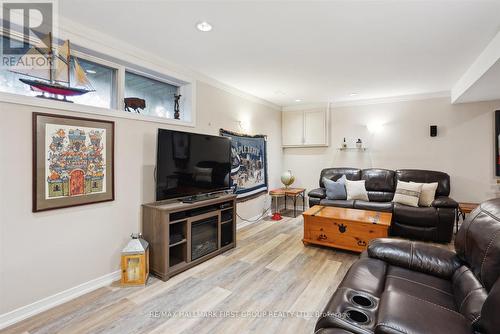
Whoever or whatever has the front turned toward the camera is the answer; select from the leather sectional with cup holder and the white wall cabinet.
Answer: the white wall cabinet

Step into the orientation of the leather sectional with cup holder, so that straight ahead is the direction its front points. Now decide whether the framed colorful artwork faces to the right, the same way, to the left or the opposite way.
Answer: the opposite way

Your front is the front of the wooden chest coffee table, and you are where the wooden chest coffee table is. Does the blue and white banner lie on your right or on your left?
on your right

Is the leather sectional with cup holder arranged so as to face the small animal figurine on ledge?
yes

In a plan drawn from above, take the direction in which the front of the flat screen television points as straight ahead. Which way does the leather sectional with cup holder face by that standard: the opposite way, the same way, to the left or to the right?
the opposite way

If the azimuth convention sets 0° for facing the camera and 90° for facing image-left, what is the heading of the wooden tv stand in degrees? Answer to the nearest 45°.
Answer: approximately 315°

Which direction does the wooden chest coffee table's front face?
toward the camera

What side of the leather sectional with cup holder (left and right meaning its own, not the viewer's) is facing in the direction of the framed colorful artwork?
front

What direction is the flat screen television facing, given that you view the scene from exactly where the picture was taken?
facing the viewer and to the right of the viewer

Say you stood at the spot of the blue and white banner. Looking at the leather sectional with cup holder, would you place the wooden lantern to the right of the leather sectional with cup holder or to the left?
right

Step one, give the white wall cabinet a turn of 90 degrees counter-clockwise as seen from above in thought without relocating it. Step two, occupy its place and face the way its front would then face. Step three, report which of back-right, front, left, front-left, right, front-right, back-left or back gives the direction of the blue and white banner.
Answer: back-right

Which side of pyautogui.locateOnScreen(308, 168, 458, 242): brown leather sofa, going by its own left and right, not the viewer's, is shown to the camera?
front

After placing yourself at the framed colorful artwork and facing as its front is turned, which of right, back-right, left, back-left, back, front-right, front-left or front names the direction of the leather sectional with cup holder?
front

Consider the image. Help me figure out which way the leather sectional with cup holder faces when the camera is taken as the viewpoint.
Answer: facing to the left of the viewer

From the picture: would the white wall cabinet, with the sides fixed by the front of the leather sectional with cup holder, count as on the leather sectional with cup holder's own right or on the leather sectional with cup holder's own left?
on the leather sectional with cup holder's own right

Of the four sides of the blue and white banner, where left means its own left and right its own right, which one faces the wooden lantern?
right

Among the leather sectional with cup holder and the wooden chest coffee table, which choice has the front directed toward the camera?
the wooden chest coffee table

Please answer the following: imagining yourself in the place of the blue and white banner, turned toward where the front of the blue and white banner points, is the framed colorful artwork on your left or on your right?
on your right

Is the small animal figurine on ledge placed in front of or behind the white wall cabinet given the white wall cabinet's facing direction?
in front

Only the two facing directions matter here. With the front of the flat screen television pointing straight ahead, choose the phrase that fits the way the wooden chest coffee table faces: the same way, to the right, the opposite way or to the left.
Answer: to the right
